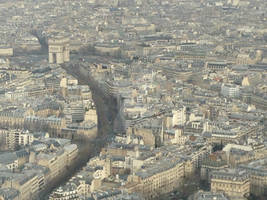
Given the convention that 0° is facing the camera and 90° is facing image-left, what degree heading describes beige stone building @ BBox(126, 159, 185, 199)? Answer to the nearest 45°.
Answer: approximately 315°
